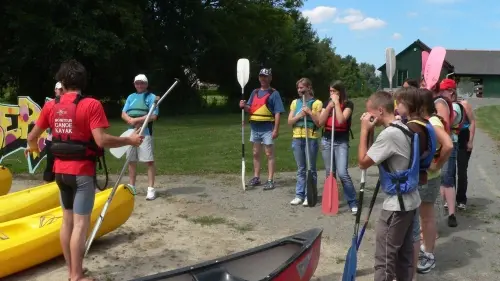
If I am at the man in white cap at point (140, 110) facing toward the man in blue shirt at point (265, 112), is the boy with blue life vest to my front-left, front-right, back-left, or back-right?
front-right

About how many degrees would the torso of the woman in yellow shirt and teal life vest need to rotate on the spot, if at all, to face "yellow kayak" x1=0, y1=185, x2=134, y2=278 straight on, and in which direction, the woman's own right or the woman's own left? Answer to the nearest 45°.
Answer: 0° — they already face it

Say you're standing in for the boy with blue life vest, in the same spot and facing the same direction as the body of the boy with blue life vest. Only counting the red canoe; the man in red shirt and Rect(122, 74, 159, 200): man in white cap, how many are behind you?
0

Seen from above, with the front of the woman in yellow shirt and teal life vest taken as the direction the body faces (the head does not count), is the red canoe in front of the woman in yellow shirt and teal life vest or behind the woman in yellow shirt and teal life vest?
in front

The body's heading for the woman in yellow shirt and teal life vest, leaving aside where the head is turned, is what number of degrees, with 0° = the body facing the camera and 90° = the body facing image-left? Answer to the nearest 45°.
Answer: approximately 45°

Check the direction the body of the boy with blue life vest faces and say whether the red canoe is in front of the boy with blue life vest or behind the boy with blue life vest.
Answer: in front

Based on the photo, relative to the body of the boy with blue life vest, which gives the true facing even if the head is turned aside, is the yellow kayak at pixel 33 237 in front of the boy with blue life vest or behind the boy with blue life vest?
in front

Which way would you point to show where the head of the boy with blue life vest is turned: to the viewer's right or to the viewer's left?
to the viewer's left

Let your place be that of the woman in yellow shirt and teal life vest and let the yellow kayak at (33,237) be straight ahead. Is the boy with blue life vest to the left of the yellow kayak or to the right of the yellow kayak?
left

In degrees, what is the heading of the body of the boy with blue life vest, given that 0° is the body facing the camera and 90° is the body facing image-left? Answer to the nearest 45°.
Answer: approximately 90°
